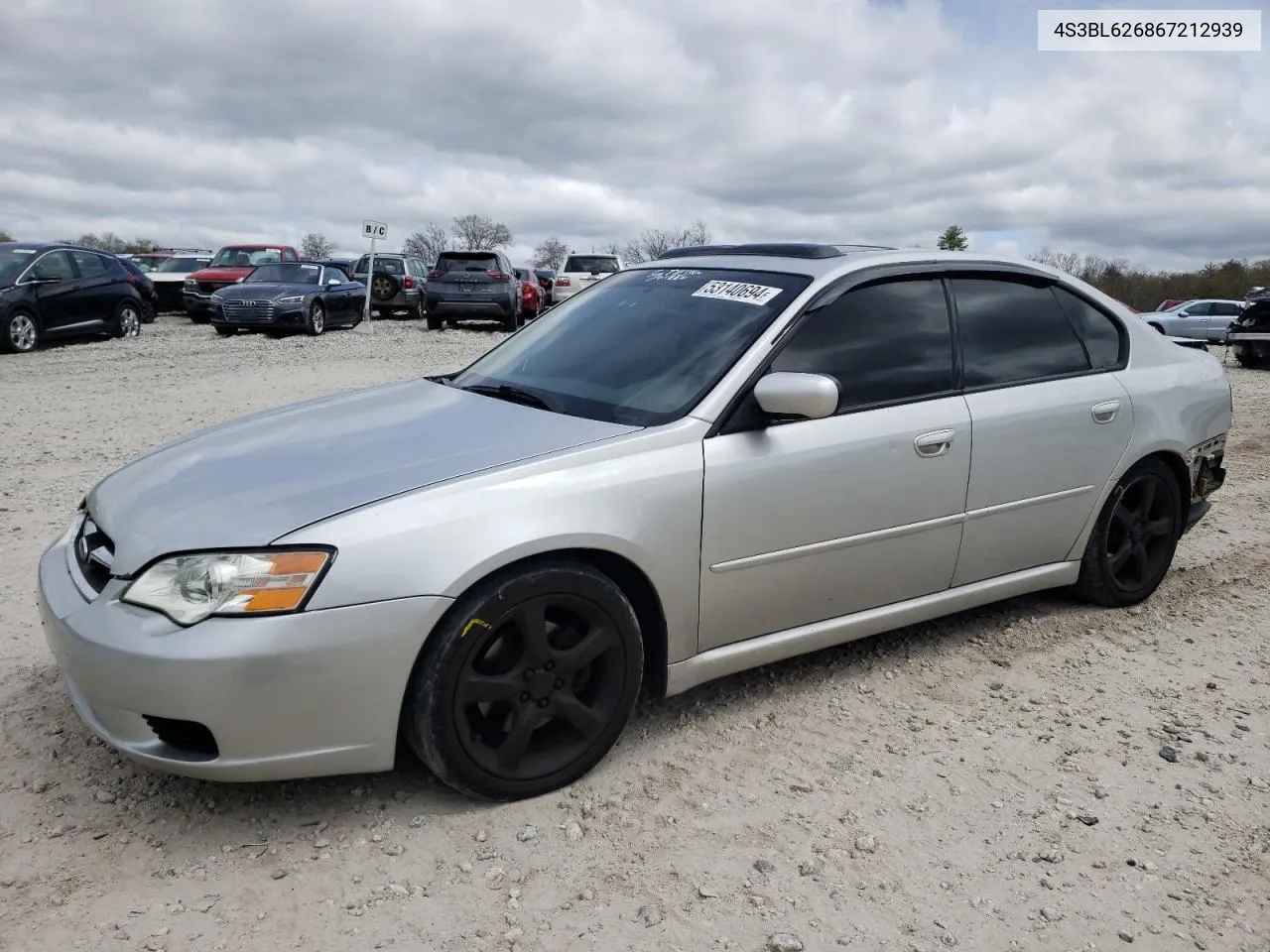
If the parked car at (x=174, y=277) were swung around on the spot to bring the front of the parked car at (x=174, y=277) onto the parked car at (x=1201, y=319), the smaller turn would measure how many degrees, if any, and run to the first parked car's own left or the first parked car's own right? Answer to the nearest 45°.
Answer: approximately 135° to the first parked car's own left

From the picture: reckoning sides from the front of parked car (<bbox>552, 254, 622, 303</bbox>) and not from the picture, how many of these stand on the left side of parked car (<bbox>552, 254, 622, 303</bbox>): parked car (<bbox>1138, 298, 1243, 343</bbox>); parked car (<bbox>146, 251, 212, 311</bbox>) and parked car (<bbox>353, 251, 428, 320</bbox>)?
2

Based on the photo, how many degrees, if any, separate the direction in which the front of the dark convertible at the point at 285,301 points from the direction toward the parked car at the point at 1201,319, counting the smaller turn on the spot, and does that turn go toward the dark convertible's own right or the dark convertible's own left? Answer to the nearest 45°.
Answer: approximately 135° to the dark convertible's own left

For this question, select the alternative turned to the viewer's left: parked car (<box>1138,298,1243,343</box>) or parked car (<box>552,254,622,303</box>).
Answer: parked car (<box>1138,298,1243,343</box>)

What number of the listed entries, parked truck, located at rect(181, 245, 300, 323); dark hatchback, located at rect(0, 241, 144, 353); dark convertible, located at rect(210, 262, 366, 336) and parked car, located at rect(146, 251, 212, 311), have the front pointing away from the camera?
0

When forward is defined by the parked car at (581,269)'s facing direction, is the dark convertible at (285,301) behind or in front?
behind

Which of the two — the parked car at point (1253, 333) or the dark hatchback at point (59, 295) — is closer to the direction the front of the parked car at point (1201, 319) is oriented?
the dark hatchback

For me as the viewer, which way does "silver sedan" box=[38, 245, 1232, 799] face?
facing the viewer and to the left of the viewer

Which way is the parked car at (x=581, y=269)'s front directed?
away from the camera

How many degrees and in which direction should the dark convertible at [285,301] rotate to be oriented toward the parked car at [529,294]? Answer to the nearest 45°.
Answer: approximately 180°

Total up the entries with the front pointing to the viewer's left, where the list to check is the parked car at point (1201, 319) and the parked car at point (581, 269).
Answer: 1
